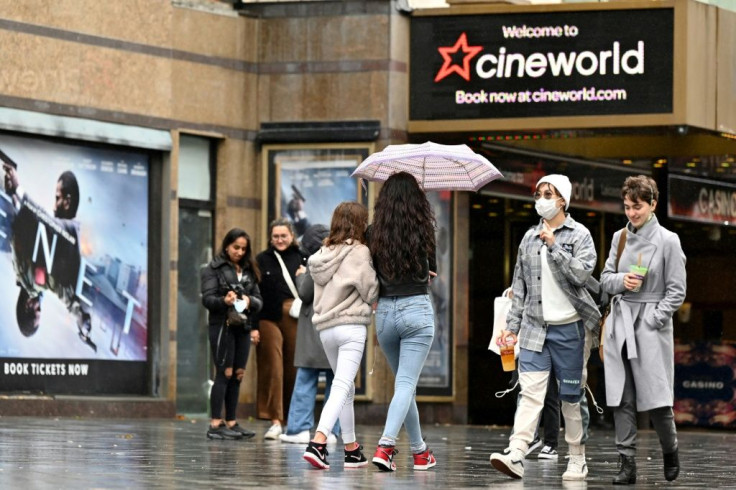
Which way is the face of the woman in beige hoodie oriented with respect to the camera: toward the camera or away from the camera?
away from the camera

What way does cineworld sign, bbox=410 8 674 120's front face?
toward the camera

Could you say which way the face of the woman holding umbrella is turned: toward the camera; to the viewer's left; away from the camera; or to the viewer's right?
away from the camera

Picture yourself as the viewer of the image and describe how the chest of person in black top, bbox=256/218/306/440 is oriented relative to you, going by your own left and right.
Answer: facing the viewer

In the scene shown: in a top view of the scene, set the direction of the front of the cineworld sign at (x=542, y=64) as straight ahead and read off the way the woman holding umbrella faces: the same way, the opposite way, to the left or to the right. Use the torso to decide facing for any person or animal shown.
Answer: the opposite way

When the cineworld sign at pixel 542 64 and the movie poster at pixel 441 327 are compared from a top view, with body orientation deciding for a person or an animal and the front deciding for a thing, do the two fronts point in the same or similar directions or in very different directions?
same or similar directions

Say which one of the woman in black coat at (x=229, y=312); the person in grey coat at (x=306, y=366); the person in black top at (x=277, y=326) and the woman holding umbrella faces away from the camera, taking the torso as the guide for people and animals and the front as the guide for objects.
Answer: the woman holding umbrella

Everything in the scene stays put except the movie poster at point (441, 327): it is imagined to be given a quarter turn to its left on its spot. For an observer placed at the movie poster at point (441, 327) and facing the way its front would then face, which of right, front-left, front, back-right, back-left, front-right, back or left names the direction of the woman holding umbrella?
right

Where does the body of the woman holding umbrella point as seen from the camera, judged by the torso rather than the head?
away from the camera

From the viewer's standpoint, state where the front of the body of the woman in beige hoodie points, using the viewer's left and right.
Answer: facing away from the viewer and to the right of the viewer

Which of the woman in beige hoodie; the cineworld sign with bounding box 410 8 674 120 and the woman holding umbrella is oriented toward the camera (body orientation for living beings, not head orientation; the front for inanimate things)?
the cineworld sign

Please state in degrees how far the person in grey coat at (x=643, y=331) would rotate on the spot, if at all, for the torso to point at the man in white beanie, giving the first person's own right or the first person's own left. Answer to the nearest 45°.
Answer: approximately 45° to the first person's own right
